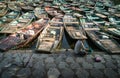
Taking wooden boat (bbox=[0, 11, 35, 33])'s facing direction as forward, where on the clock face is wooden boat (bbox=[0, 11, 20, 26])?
wooden boat (bbox=[0, 11, 20, 26]) is roughly at 4 o'clock from wooden boat (bbox=[0, 11, 35, 33]).

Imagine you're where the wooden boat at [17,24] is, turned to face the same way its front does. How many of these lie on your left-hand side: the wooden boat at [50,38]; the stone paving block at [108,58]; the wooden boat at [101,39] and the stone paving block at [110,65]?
4

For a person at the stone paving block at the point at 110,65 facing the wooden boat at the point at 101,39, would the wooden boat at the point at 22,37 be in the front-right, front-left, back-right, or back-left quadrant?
front-left

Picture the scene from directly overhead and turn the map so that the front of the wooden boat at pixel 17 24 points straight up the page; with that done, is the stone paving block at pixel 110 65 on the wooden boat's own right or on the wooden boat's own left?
on the wooden boat's own left

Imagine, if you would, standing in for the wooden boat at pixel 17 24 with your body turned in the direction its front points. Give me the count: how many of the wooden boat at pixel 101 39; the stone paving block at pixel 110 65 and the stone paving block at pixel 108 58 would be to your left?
3

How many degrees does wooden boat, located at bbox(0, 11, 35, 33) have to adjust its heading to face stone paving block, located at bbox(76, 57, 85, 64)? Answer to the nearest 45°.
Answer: approximately 90° to its left

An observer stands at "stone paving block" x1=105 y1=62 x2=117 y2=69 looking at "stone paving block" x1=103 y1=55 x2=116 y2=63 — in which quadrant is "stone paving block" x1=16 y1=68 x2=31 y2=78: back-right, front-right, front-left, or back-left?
back-left

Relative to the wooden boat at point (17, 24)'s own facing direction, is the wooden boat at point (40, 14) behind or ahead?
behind

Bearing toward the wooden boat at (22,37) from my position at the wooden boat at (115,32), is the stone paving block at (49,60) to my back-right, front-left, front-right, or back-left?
front-left

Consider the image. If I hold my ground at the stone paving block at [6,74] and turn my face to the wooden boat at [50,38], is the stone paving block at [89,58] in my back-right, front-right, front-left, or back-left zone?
front-right

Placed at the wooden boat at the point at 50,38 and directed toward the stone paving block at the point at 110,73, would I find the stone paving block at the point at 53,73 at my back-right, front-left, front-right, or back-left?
front-right
